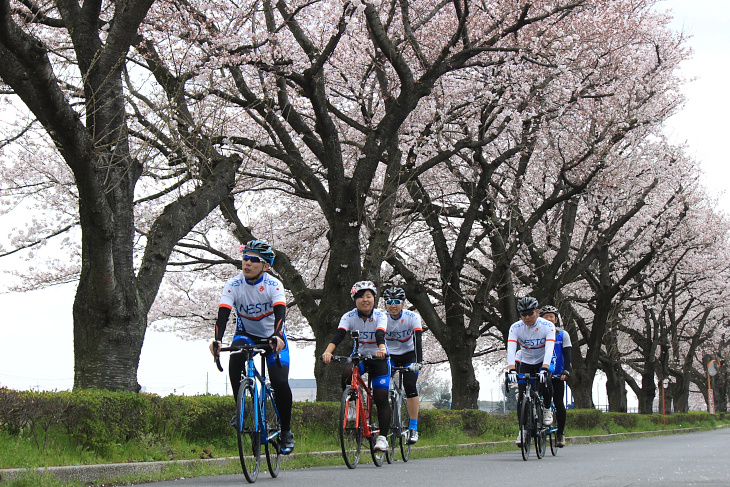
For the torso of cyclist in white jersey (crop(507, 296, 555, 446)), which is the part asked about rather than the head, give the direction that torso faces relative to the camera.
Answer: toward the camera

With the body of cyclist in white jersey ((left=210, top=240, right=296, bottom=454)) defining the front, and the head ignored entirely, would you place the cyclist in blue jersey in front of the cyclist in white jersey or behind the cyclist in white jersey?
behind

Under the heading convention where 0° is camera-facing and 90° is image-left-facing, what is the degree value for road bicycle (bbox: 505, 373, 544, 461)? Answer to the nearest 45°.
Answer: approximately 0°

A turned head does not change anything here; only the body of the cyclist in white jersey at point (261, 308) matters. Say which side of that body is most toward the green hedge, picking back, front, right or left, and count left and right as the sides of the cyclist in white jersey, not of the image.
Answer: right

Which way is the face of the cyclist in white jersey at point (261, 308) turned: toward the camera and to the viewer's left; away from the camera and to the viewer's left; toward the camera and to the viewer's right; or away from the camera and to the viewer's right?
toward the camera and to the viewer's left

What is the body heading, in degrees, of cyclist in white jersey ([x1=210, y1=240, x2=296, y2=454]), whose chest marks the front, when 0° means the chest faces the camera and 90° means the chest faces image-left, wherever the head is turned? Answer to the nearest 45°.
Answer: approximately 45°

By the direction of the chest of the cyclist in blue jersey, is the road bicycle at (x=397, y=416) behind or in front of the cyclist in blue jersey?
in front

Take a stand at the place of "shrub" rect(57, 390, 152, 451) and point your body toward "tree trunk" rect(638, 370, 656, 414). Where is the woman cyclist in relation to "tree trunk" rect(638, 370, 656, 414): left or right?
right

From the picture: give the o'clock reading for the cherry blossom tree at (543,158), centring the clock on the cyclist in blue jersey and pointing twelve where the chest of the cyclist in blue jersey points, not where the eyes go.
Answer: The cherry blossom tree is roughly at 6 o'clock from the cyclist in blue jersey.

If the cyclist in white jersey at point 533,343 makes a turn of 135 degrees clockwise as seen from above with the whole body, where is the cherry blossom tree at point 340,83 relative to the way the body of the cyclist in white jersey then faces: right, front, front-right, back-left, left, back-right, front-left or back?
front

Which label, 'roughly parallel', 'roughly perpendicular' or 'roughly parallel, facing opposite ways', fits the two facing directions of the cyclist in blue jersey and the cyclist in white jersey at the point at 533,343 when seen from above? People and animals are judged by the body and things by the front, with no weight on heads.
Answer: roughly parallel

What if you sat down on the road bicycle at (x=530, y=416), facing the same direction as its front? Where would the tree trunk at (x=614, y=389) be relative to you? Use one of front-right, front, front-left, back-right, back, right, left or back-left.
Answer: back

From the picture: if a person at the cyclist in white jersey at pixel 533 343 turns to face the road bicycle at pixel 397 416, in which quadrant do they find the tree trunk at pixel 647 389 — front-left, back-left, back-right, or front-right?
back-right

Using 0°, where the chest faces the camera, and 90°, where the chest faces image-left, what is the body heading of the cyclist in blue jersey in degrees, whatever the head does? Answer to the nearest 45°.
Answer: approximately 0°

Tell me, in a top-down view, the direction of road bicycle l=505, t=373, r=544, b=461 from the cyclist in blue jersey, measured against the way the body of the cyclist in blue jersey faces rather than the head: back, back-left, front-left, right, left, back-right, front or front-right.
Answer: front

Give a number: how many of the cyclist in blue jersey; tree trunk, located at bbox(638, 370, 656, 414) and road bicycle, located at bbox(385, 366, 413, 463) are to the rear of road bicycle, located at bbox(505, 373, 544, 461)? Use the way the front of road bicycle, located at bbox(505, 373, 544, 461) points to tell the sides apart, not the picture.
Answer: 2

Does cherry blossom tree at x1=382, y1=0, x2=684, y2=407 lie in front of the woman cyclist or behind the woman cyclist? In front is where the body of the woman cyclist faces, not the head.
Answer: behind
